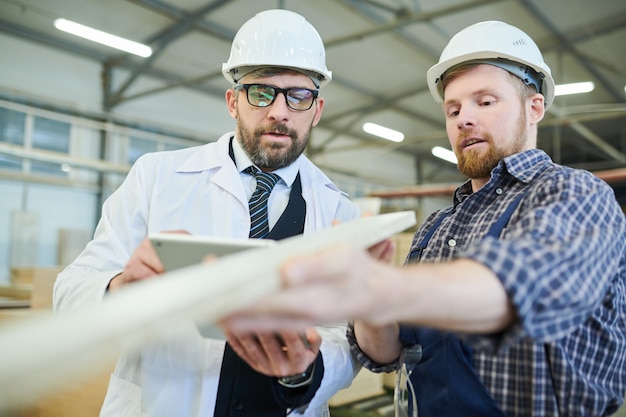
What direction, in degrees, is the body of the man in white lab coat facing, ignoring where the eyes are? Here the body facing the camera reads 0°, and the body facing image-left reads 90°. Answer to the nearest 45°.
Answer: approximately 0°
